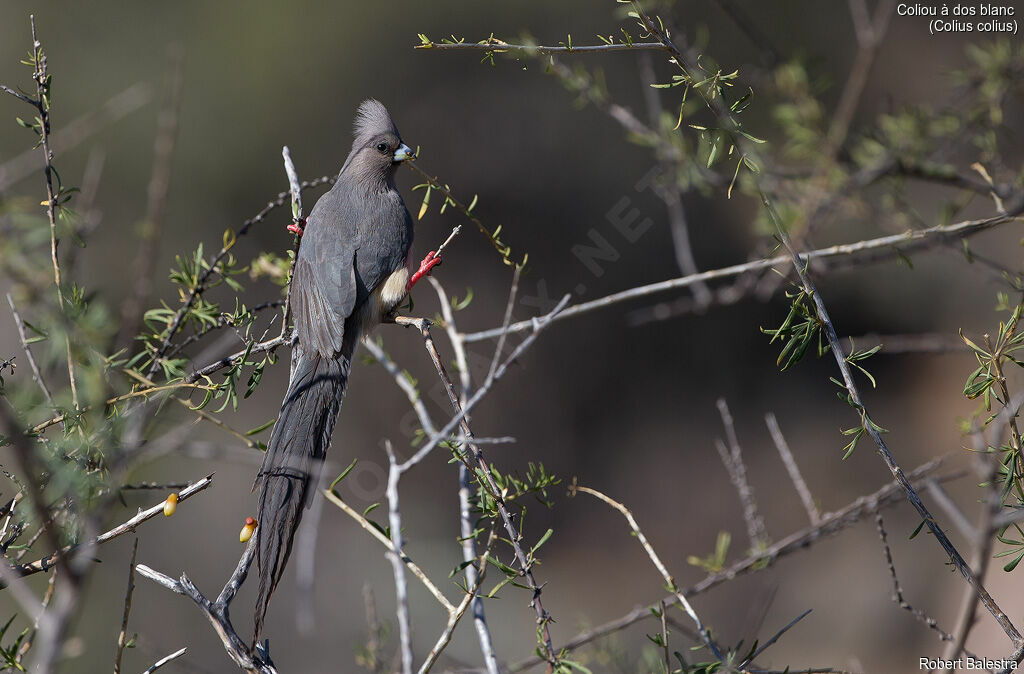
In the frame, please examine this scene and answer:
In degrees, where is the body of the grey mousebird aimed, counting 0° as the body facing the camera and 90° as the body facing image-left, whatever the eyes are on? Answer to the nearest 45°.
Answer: approximately 225°

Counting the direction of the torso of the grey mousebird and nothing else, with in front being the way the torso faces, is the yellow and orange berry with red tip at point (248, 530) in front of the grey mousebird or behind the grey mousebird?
behind
